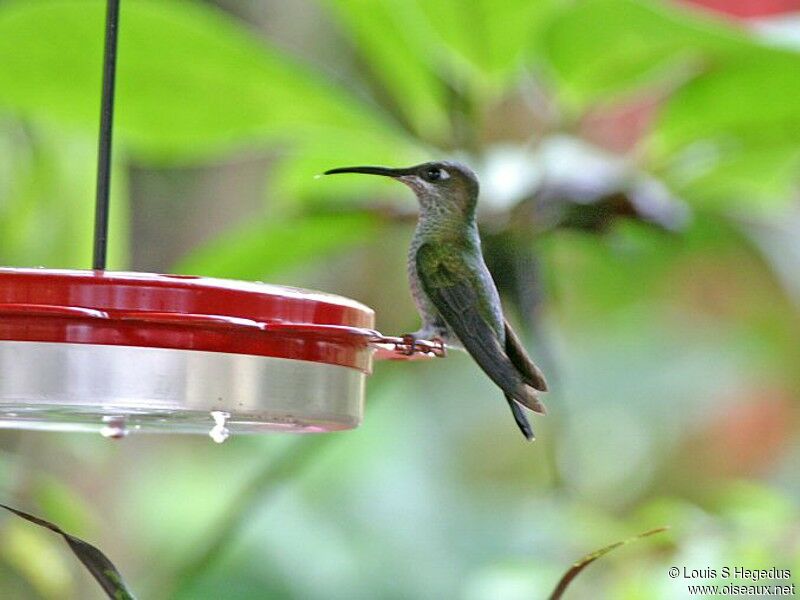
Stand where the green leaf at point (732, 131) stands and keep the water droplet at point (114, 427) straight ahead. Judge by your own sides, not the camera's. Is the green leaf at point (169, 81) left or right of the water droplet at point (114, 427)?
right

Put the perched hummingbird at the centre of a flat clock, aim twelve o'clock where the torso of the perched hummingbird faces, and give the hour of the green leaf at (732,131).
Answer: The green leaf is roughly at 4 o'clock from the perched hummingbird.

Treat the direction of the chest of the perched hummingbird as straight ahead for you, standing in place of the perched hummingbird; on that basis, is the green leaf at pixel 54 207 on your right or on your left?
on your right

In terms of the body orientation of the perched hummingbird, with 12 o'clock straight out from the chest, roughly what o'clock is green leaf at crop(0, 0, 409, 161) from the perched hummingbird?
The green leaf is roughly at 2 o'clock from the perched hummingbird.

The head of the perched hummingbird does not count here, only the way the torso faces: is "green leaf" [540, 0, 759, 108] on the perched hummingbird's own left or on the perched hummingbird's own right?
on the perched hummingbird's own right

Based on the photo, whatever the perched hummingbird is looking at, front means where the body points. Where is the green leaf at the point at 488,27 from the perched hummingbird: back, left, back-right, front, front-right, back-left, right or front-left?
right

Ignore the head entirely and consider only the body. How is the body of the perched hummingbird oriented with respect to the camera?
to the viewer's left

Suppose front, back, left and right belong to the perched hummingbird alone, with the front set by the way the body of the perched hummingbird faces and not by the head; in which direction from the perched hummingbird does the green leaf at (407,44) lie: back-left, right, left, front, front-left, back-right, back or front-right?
right
